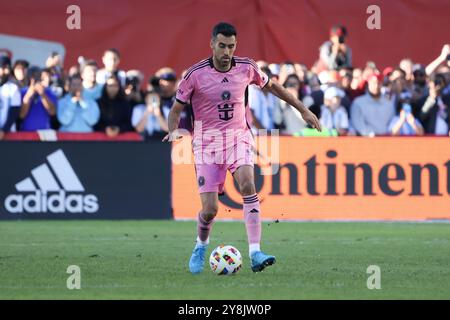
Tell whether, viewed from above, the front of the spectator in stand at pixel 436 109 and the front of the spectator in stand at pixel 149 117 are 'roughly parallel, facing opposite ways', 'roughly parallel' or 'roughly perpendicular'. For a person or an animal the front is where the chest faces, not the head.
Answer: roughly parallel

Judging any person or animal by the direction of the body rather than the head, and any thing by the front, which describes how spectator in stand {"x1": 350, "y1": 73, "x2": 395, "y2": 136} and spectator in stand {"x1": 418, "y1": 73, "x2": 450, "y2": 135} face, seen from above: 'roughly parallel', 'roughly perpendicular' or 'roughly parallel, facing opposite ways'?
roughly parallel

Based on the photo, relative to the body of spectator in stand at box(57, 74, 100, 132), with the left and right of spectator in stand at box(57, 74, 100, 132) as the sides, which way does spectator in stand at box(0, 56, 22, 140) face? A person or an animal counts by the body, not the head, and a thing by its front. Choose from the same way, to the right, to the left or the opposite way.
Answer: the same way

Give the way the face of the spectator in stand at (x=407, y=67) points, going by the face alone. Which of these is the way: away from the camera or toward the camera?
toward the camera

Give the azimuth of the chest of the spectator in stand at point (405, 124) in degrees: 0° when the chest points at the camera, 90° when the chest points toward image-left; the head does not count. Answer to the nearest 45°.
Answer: approximately 0°

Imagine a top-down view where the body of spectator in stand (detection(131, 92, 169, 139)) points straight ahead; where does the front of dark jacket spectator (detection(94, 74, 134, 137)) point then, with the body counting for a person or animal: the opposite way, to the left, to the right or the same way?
the same way

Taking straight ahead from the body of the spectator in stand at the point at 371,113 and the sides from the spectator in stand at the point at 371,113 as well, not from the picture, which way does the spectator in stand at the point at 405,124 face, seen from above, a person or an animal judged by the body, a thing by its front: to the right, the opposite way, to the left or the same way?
the same way

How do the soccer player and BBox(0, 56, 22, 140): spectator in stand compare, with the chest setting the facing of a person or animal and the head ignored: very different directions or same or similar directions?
same or similar directions

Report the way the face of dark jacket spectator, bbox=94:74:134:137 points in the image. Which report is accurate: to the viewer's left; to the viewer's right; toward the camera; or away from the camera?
toward the camera

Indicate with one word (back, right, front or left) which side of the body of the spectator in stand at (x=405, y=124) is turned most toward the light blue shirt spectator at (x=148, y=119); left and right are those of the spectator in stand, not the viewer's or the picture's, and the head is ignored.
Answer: right

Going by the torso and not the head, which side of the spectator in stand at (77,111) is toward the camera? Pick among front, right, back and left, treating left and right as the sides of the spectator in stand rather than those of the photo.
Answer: front

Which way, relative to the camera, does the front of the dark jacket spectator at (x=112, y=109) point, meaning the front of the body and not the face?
toward the camera

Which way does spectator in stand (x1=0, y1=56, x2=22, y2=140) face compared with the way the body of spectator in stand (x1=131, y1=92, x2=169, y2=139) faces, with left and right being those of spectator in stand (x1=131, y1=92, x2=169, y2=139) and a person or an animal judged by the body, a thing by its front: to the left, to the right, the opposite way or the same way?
the same way

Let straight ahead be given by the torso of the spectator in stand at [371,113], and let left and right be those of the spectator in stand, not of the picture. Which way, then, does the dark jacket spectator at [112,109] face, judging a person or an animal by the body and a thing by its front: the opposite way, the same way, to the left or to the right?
the same way

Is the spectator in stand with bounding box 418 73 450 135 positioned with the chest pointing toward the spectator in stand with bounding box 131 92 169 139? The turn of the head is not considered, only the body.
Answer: no

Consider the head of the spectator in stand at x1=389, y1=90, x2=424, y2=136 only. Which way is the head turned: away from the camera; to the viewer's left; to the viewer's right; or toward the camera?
toward the camera

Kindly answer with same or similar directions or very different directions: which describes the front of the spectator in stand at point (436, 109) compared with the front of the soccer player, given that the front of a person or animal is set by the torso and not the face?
same or similar directions

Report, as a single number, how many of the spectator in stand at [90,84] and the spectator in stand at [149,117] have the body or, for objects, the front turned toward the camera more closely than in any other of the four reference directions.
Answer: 2

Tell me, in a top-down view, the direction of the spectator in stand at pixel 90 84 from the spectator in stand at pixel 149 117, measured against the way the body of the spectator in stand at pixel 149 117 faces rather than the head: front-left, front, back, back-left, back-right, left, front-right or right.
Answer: right
